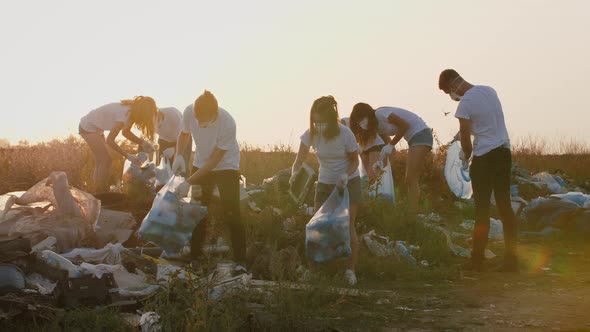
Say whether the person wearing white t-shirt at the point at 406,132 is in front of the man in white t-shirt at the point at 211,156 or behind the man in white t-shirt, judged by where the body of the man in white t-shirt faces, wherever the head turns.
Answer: behind

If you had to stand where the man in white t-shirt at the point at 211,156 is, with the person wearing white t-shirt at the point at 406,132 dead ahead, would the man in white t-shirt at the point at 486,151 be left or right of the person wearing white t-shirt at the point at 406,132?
right

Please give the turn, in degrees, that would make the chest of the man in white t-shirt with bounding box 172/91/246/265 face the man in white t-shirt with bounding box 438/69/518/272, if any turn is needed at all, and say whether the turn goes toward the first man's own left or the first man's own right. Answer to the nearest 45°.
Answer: approximately 135° to the first man's own left

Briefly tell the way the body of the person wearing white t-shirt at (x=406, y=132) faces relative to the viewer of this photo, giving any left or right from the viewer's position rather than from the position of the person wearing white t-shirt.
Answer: facing to the left of the viewer

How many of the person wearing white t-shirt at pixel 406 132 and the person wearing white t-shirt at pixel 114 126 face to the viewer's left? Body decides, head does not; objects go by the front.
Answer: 1

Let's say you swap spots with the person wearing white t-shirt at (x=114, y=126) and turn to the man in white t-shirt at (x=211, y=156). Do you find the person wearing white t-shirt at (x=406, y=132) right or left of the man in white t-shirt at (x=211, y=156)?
left

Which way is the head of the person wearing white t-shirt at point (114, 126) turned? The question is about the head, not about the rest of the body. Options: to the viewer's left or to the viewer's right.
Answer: to the viewer's right

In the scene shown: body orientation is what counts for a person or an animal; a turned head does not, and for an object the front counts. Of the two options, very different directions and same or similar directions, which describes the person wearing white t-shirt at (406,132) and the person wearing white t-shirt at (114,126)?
very different directions

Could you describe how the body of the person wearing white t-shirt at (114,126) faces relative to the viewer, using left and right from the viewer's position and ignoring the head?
facing to the right of the viewer

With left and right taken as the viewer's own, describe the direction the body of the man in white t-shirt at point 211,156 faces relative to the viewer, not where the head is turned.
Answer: facing the viewer and to the left of the viewer

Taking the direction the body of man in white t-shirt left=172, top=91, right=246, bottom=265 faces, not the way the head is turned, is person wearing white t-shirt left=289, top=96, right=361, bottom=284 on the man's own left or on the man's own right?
on the man's own left

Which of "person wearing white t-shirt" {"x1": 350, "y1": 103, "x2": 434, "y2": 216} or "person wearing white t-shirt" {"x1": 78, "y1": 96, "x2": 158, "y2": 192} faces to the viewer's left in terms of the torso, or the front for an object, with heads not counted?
"person wearing white t-shirt" {"x1": 350, "y1": 103, "x2": 434, "y2": 216}

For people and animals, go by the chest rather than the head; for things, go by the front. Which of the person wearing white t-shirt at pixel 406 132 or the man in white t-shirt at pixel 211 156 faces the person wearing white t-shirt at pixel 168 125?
the person wearing white t-shirt at pixel 406 132

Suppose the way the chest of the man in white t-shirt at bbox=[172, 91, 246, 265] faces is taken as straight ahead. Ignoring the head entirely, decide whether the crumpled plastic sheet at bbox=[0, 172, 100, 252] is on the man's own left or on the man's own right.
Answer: on the man's own right

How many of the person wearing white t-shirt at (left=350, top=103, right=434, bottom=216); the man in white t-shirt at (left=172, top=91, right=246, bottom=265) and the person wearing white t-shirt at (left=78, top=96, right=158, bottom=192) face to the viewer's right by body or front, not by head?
1
